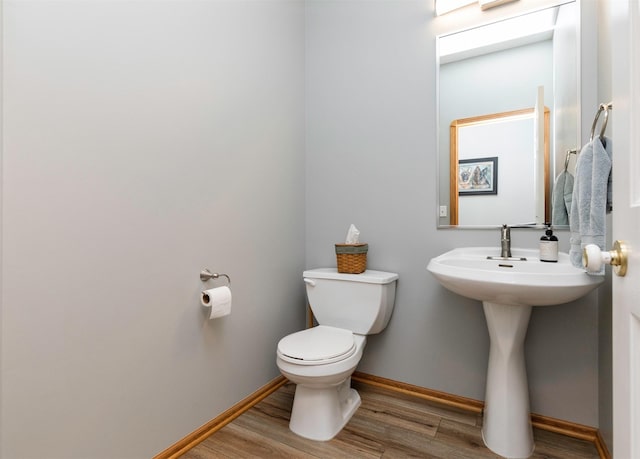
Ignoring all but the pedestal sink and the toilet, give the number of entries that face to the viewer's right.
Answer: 0

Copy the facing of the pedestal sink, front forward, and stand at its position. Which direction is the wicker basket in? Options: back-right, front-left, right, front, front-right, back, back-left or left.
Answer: right

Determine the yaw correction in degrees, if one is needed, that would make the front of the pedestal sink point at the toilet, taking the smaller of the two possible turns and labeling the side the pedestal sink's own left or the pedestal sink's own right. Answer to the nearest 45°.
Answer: approximately 90° to the pedestal sink's own right

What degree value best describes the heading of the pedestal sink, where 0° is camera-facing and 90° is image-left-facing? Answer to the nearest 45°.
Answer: approximately 0°

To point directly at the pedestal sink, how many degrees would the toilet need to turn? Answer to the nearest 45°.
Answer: approximately 135° to its left

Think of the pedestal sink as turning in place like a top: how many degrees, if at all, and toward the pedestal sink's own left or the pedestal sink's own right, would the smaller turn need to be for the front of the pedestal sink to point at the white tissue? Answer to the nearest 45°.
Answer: approximately 90° to the pedestal sink's own right

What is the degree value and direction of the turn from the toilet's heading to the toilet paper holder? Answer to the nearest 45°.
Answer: approximately 45° to its right

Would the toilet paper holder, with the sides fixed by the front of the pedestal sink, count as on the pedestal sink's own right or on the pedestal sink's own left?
on the pedestal sink's own right

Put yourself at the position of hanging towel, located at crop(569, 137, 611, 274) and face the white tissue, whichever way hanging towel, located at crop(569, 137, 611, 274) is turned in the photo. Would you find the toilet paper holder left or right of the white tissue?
left
